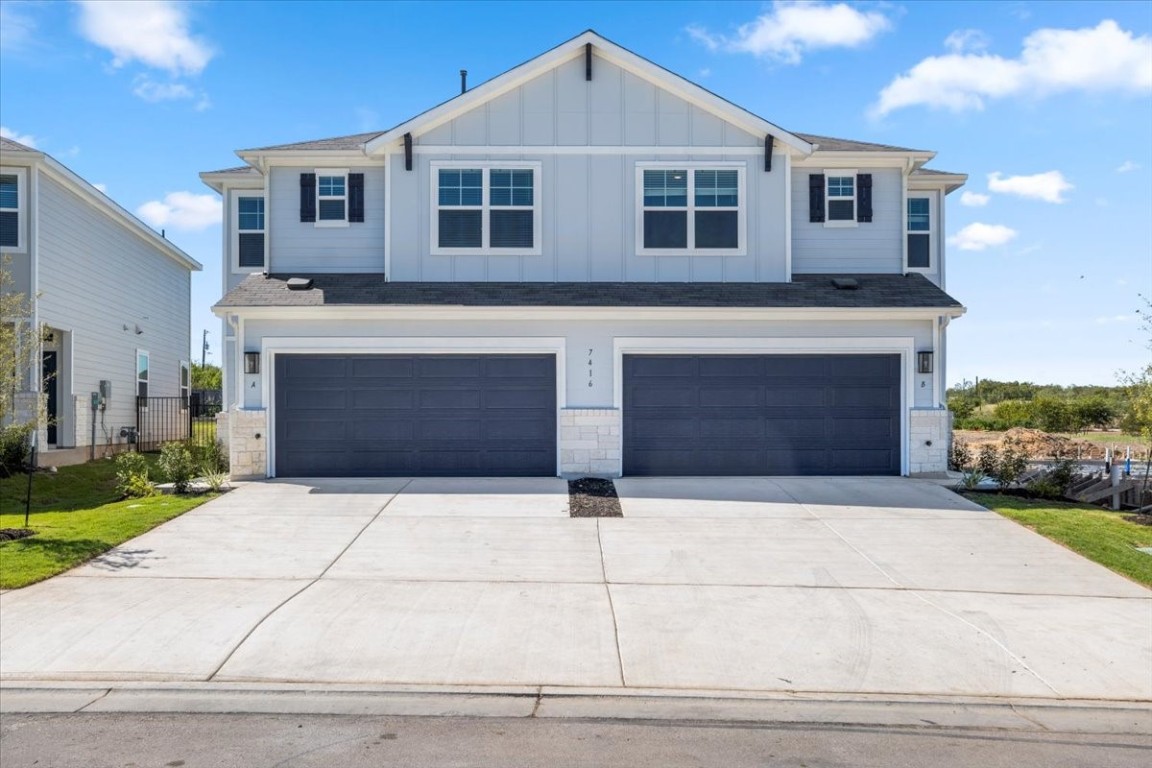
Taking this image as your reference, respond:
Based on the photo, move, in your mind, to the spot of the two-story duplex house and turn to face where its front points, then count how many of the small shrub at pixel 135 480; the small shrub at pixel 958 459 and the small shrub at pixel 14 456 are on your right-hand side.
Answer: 2

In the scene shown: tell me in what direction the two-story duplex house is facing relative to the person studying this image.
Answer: facing the viewer

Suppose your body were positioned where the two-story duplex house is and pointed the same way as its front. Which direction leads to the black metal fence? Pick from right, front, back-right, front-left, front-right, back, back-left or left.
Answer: back-right

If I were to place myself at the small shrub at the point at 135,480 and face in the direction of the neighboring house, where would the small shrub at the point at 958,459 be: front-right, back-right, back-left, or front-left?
back-right

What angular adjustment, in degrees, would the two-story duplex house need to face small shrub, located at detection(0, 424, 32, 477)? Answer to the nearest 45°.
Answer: approximately 90° to its right

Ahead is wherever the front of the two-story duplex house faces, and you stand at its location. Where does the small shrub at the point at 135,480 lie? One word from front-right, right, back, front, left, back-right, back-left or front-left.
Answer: right

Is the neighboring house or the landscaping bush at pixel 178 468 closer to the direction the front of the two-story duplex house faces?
the landscaping bush

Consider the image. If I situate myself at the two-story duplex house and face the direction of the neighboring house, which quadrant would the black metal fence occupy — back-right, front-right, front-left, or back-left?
front-right

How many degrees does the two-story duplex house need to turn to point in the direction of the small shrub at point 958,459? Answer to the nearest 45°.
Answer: approximately 90° to its left

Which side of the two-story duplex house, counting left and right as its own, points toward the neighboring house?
right

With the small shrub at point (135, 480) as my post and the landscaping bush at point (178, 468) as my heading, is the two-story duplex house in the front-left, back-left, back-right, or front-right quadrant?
front-left

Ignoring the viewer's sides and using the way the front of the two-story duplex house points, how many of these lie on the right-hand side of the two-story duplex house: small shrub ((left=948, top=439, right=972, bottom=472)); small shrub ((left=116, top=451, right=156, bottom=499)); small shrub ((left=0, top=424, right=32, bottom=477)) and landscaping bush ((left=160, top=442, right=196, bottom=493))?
3

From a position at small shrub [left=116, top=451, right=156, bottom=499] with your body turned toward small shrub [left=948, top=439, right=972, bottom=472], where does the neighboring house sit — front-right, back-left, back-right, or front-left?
back-left
